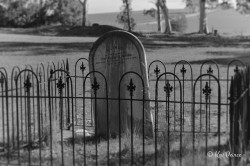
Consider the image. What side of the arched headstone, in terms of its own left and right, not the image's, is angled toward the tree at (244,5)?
back

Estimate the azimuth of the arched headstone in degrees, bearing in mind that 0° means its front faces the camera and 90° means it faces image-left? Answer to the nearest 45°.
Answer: approximately 0°
